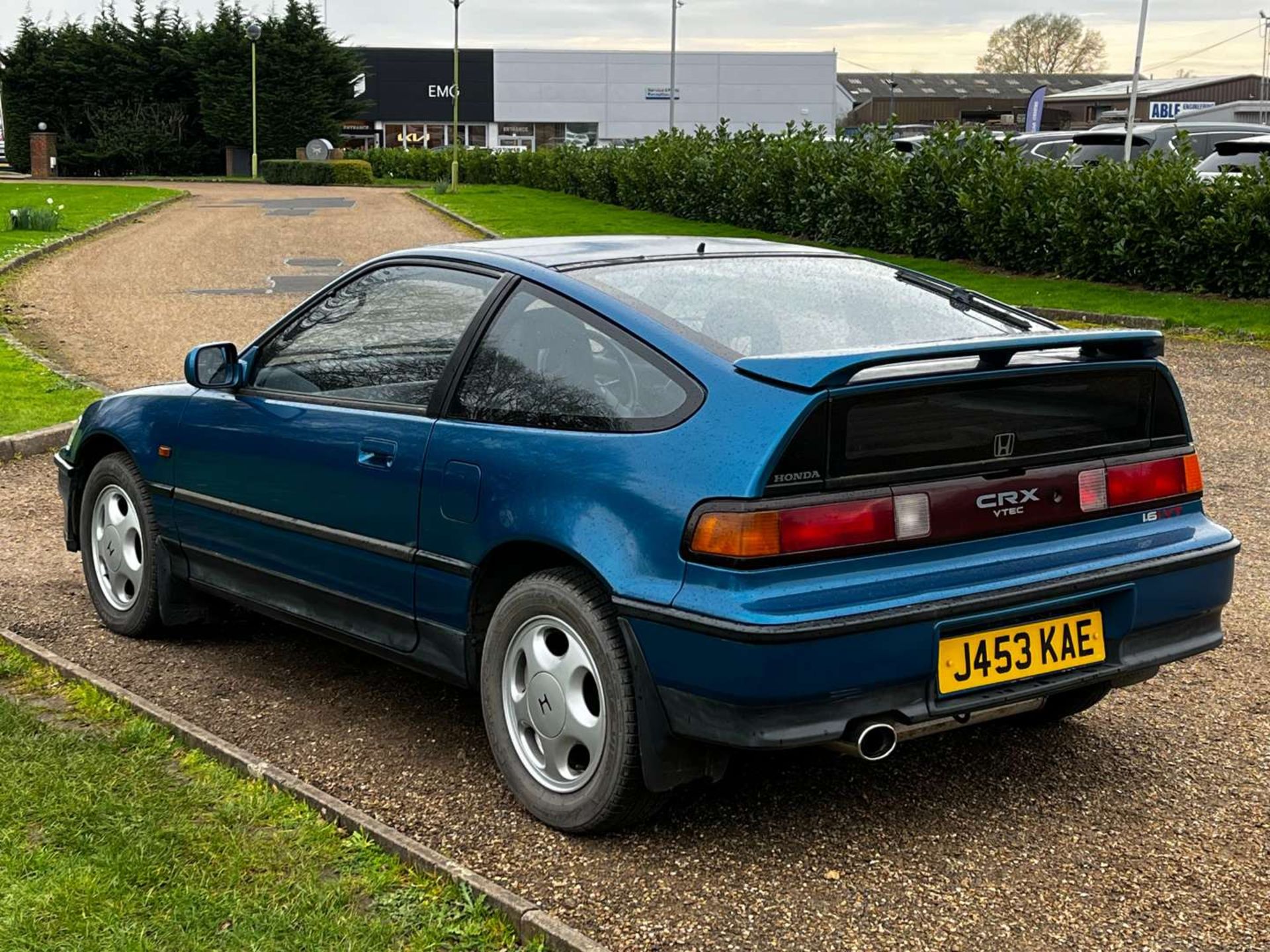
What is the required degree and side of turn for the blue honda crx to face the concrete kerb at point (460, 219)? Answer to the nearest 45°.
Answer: approximately 45° to its right

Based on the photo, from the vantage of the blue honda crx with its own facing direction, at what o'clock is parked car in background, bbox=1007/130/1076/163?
The parked car in background is roughly at 2 o'clock from the blue honda crx.

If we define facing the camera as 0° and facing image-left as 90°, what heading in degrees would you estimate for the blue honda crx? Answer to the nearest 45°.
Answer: approximately 135°

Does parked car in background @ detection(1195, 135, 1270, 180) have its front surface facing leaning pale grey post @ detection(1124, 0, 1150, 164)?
no

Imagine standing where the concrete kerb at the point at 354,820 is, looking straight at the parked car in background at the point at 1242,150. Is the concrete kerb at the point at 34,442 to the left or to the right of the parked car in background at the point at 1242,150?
left

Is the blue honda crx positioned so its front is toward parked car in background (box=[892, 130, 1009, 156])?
no

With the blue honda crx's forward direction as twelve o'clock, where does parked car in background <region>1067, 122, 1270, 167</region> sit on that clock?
The parked car in background is roughly at 2 o'clock from the blue honda crx.

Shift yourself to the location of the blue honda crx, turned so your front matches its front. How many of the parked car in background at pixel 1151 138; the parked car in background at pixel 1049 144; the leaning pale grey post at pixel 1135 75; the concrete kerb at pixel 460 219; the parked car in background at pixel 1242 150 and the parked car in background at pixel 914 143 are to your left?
0

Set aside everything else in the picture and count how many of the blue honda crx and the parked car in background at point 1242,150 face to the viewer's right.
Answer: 0

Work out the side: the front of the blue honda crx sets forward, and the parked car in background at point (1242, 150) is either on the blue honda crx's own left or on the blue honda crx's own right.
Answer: on the blue honda crx's own right

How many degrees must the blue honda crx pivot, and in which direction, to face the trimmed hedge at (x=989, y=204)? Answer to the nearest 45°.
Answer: approximately 45° to its right
